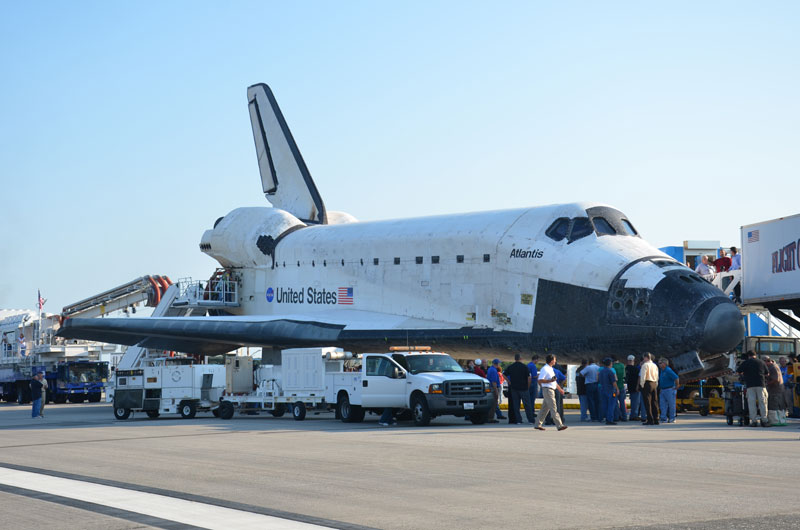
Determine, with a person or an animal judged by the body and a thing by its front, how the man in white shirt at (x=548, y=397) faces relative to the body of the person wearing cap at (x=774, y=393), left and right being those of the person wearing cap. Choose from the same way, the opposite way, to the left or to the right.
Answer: the opposite way

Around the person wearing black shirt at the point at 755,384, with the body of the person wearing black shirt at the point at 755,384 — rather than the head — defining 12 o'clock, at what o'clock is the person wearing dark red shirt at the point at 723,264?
the person wearing dark red shirt at the point at 723,264 is roughly at 12 o'clock from the person wearing black shirt at the point at 755,384.

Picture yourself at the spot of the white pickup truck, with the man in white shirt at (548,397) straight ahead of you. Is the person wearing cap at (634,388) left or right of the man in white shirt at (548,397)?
left

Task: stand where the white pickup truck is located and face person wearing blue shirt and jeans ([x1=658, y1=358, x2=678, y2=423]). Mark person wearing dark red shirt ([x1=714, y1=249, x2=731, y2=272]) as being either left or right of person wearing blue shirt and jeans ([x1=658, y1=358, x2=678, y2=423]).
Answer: left

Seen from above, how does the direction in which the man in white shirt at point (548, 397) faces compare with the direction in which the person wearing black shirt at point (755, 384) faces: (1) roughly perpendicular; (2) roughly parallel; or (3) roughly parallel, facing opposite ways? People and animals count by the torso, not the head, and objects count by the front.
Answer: roughly perpendicular

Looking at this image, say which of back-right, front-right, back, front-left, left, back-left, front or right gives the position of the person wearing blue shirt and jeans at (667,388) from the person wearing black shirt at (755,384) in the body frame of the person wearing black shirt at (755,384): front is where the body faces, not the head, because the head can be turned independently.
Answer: front-left

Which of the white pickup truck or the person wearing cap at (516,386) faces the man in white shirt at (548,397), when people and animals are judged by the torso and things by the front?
the white pickup truck

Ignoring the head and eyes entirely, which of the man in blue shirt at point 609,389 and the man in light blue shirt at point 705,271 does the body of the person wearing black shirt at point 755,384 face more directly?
the man in light blue shirt

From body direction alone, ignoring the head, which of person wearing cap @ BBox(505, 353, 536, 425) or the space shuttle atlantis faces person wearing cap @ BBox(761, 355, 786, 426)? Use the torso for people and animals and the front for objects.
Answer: the space shuttle atlantis

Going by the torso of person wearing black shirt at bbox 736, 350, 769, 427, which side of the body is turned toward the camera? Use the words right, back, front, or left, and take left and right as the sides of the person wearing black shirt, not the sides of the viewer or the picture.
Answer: back

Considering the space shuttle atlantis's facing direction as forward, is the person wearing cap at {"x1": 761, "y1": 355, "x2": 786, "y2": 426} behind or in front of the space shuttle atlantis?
in front

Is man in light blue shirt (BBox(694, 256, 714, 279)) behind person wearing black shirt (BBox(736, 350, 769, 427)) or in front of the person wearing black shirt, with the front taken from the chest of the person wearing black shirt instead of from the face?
in front

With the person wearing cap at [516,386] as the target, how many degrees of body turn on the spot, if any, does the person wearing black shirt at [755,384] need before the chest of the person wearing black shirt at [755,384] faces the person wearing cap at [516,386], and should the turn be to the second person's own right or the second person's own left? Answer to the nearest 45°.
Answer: approximately 90° to the second person's own left
